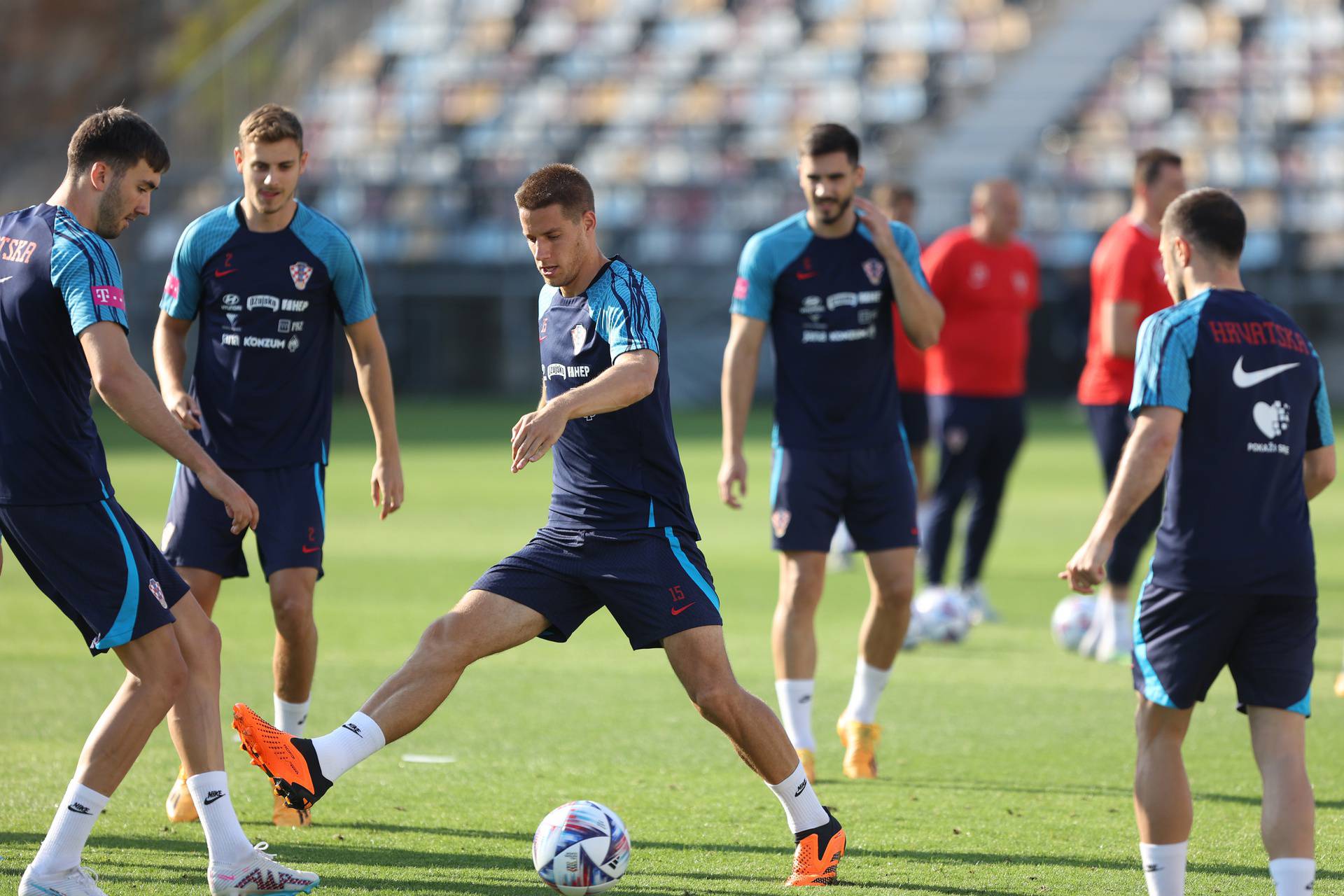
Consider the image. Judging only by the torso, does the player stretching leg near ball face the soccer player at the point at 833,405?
no

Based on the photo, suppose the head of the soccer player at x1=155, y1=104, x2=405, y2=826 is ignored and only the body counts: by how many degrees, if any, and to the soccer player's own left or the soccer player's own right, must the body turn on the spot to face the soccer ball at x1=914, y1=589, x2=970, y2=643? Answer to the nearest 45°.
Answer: approximately 135° to the soccer player's own left

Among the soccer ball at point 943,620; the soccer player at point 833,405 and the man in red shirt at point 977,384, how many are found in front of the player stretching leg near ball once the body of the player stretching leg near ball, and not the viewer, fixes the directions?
0

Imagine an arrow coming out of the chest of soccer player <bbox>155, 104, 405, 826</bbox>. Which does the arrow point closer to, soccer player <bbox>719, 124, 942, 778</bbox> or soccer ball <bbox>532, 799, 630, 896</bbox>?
the soccer ball

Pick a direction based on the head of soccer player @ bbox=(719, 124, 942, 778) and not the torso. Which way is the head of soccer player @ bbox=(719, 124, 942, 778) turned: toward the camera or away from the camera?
toward the camera

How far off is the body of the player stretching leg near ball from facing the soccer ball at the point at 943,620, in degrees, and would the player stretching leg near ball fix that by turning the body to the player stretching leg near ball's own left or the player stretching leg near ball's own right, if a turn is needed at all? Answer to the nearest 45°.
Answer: approximately 180°

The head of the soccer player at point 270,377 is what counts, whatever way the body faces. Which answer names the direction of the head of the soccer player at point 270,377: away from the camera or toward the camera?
toward the camera

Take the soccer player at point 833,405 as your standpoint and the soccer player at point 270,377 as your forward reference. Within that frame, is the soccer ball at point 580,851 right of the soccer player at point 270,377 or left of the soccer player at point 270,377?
left

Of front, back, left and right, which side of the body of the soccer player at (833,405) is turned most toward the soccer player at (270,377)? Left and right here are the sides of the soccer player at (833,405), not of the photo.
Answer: right

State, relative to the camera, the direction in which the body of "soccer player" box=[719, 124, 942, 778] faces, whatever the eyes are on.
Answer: toward the camera

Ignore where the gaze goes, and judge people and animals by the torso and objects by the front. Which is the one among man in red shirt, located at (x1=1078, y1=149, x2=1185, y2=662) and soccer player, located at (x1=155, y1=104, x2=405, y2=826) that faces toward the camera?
the soccer player

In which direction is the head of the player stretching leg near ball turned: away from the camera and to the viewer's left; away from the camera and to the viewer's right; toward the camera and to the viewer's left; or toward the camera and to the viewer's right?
toward the camera and to the viewer's left

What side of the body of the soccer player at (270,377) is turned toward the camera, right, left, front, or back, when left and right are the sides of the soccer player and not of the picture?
front

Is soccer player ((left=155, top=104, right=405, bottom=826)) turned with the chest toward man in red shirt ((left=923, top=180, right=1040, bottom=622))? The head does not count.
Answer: no

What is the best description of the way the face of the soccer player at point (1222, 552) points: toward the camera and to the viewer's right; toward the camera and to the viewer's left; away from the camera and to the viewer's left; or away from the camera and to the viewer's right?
away from the camera and to the viewer's left

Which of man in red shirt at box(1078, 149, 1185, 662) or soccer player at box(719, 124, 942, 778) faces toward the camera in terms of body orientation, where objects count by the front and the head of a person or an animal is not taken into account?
the soccer player
